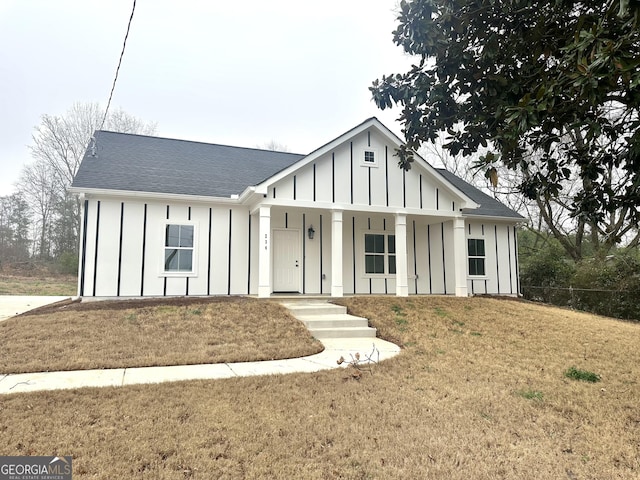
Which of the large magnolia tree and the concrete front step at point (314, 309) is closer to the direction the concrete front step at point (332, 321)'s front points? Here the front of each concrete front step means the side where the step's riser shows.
the large magnolia tree

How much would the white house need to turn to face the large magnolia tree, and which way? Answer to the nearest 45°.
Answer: approximately 45° to its left

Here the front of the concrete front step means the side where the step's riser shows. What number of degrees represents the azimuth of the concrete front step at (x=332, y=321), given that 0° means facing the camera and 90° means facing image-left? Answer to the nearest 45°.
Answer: approximately 0°

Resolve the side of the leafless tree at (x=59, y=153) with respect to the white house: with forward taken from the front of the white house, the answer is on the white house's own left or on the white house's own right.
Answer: on the white house's own right

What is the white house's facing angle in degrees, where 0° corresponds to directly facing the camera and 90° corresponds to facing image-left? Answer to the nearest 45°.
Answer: approximately 0°

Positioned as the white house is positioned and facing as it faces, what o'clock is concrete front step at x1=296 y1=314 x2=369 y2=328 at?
The concrete front step is roughly at 11 o'clock from the white house.

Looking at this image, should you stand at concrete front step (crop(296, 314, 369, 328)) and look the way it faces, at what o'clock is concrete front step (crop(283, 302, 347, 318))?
concrete front step (crop(283, 302, 347, 318)) is roughly at 5 o'clock from concrete front step (crop(296, 314, 369, 328)).

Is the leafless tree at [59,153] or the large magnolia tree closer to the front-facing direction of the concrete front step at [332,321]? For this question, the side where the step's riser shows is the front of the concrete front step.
the large magnolia tree

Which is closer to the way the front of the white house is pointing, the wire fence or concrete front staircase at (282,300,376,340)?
the concrete front staircase

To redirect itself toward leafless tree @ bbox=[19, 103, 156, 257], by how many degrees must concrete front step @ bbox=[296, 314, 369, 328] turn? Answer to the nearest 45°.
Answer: approximately 135° to its right

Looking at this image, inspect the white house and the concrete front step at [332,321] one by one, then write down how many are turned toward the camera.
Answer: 2

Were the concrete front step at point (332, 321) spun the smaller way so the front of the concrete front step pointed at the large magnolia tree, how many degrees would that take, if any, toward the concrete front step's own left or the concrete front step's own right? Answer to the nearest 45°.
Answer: approximately 45° to the concrete front step's own left

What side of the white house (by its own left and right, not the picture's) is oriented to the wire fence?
left

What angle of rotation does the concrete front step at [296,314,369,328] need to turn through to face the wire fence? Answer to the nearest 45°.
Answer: approximately 135° to its left
